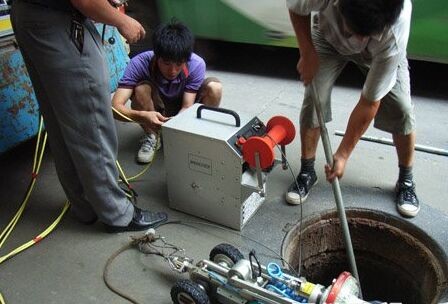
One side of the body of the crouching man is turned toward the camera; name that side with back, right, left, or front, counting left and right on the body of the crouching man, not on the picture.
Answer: front

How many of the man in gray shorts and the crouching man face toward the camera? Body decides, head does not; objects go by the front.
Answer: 2

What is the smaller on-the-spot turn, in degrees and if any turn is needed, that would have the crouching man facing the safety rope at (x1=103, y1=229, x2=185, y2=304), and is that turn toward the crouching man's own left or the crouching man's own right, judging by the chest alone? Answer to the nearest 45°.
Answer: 0° — they already face it

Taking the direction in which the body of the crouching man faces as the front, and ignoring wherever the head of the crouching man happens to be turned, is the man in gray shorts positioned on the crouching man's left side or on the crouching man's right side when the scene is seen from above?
on the crouching man's left side

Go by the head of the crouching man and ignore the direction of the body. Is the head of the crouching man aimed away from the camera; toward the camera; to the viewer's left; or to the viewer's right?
toward the camera

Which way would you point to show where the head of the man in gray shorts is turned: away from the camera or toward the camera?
toward the camera

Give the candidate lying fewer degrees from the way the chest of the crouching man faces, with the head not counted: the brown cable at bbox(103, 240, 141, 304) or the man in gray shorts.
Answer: the brown cable

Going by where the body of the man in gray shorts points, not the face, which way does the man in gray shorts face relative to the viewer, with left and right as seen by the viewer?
facing the viewer

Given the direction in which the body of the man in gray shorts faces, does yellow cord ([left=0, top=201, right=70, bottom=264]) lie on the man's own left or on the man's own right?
on the man's own right

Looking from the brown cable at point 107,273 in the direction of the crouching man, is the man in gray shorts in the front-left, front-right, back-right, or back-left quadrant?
front-right
